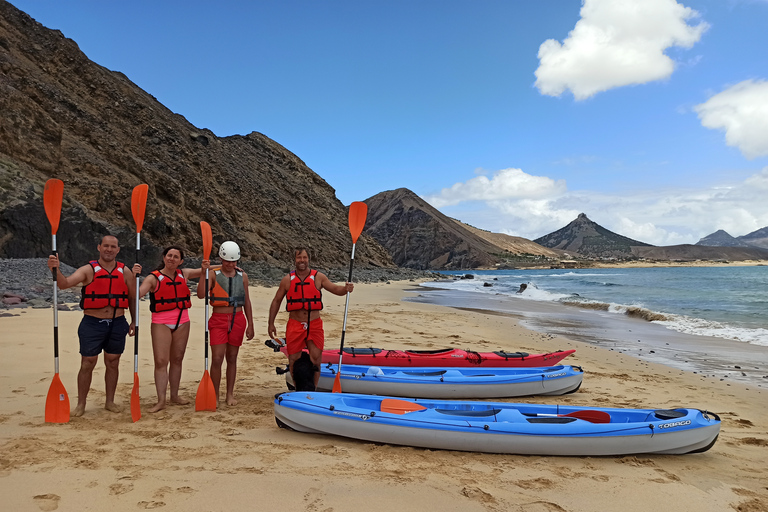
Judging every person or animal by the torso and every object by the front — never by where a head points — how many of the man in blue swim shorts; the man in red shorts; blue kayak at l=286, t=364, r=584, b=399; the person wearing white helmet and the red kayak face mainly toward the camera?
3

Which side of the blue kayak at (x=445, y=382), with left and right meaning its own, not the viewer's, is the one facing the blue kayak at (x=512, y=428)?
right

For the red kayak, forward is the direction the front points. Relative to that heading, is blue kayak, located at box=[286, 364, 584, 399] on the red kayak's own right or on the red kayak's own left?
on the red kayak's own right

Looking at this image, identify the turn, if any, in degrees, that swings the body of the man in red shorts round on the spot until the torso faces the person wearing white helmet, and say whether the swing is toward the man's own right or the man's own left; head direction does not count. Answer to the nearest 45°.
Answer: approximately 90° to the man's own right

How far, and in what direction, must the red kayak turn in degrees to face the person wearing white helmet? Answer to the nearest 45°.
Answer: approximately 135° to its right

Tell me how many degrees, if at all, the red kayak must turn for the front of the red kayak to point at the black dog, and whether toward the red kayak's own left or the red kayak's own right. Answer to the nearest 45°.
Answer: approximately 135° to the red kayak's own right

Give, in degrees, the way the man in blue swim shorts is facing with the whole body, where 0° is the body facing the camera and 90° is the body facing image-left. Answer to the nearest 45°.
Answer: approximately 0°

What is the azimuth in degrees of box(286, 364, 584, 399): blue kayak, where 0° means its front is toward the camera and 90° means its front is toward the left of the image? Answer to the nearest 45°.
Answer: approximately 270°

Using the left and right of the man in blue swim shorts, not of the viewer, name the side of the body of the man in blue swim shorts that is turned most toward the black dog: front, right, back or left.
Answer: left

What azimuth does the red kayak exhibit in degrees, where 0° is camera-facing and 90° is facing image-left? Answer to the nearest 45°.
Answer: approximately 270°
